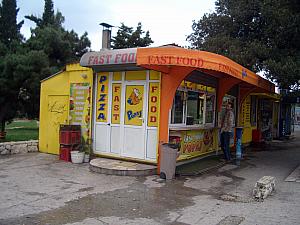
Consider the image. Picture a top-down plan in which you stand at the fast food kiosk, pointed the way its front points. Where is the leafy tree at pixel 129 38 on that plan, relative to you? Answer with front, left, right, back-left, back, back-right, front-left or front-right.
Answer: back-left

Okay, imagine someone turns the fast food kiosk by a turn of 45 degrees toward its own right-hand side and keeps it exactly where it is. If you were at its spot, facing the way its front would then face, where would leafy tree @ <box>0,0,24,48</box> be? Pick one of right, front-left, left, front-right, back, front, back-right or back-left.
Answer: back-right

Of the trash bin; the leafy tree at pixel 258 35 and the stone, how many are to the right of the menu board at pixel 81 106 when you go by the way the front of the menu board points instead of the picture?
0

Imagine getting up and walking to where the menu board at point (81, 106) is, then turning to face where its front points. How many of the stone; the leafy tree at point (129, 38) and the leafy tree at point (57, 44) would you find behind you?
2

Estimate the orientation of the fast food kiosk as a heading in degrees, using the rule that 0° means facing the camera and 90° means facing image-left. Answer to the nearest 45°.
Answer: approximately 315°

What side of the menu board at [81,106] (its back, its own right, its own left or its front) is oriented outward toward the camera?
front

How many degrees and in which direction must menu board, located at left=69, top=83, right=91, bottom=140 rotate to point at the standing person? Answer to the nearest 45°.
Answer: approximately 90° to its left
